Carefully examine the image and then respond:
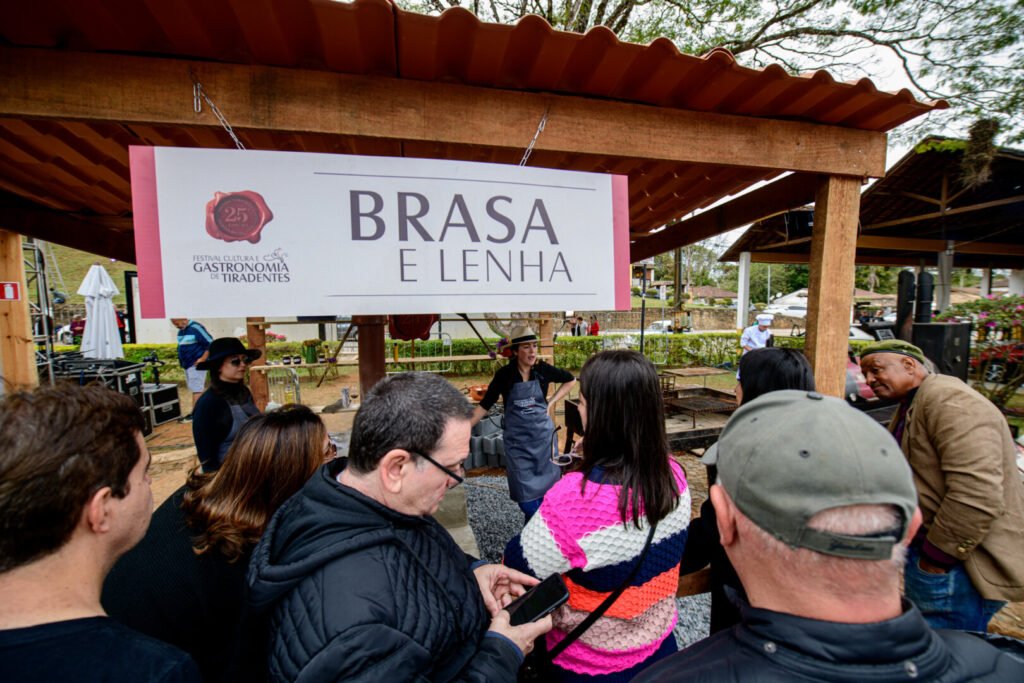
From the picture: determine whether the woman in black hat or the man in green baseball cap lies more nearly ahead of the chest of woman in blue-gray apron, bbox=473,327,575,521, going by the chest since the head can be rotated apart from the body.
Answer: the man in green baseball cap

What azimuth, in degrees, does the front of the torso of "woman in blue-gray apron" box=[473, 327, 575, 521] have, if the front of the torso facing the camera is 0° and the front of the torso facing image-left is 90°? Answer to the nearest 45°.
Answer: approximately 0°

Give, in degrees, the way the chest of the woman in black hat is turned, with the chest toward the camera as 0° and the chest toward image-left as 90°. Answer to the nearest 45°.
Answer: approximately 315°

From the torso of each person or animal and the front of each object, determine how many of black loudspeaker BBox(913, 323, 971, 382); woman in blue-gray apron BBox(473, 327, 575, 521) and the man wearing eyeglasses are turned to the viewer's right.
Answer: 1

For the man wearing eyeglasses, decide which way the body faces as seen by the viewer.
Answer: to the viewer's right

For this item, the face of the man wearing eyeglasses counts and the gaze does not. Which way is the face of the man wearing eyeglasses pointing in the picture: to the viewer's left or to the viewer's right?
to the viewer's right

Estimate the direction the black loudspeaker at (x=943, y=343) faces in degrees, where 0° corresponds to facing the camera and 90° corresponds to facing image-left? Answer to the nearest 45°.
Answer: approximately 45°

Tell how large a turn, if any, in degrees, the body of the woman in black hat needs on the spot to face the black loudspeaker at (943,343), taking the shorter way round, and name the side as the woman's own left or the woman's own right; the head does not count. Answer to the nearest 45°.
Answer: approximately 45° to the woman's own left

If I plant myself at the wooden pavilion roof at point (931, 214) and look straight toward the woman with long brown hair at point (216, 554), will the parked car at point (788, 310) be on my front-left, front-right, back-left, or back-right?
back-right
